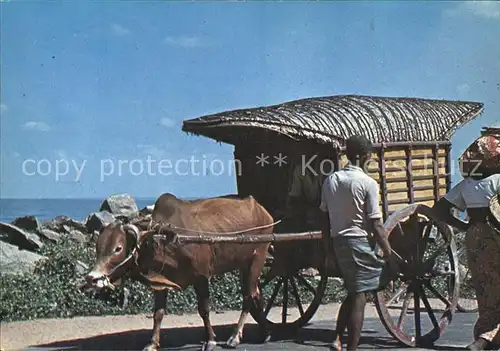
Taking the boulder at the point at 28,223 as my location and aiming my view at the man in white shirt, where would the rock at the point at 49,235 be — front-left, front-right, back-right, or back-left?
front-left

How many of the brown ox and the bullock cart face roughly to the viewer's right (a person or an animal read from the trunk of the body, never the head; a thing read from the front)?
0

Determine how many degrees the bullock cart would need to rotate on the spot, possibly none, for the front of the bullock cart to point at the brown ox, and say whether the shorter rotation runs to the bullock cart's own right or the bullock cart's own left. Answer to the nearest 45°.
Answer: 0° — it already faces it

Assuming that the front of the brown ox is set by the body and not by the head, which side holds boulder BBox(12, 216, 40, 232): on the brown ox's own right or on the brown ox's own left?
on the brown ox's own right

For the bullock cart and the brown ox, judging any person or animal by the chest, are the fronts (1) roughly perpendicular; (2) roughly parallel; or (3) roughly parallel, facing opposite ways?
roughly parallel

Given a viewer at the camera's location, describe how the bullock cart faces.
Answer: facing the viewer and to the left of the viewer

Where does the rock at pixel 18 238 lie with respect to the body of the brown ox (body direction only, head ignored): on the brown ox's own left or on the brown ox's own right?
on the brown ox's own right
